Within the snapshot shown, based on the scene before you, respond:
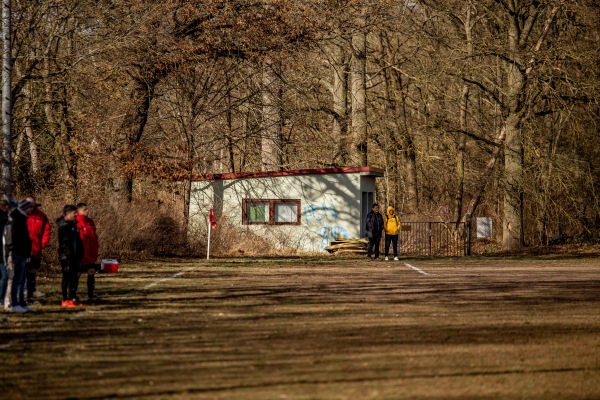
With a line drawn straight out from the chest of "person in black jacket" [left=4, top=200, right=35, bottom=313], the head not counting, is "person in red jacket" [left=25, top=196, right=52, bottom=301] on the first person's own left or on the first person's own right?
on the first person's own left

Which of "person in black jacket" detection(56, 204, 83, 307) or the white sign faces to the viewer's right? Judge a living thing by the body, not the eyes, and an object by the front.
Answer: the person in black jacket

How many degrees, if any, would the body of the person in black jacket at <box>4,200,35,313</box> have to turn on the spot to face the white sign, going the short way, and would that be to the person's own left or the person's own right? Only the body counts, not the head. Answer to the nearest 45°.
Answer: approximately 45° to the person's own left

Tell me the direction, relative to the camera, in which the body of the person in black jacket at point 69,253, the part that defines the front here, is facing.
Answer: to the viewer's right

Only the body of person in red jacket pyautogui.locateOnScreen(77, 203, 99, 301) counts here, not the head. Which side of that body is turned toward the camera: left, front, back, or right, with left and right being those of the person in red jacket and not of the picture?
right

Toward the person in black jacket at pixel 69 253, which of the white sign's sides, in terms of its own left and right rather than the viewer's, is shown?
front

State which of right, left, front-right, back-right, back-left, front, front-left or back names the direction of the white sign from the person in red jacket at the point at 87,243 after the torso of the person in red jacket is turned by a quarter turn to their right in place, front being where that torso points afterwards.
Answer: back-left

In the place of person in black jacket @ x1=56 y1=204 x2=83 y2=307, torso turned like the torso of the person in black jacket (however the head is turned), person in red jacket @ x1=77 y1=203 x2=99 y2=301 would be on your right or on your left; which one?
on your left

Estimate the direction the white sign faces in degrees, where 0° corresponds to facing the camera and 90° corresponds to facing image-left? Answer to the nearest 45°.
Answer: approximately 0°

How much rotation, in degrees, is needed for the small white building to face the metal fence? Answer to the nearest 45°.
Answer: approximately 45° to its left
